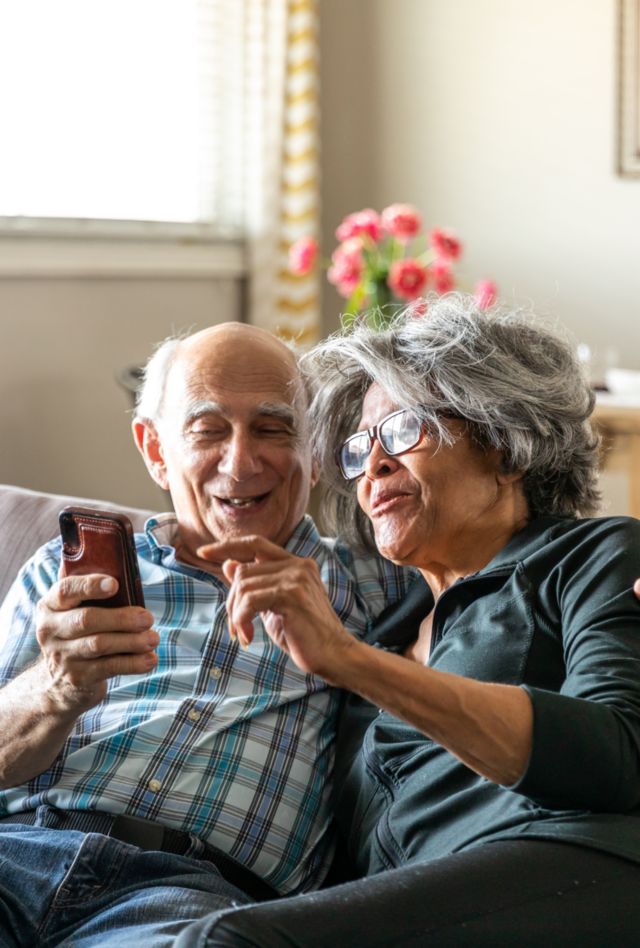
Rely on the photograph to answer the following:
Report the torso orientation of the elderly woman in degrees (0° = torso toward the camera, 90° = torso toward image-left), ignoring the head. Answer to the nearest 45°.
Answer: approximately 45°

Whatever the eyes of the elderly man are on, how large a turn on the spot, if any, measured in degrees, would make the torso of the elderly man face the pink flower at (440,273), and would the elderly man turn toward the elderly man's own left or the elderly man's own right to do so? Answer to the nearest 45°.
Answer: approximately 180°

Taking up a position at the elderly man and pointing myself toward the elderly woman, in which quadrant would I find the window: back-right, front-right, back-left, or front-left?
back-left

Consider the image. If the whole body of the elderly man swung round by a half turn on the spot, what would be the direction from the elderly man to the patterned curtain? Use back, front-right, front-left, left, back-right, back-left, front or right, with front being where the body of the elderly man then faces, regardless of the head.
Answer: front

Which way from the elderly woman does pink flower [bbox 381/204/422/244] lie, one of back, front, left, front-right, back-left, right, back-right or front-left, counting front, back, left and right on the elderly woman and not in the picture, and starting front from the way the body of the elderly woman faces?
back-right

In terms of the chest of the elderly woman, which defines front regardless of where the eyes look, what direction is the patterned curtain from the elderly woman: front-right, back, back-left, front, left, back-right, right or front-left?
back-right

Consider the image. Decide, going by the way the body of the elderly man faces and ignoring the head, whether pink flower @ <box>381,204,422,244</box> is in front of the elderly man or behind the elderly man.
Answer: behind
